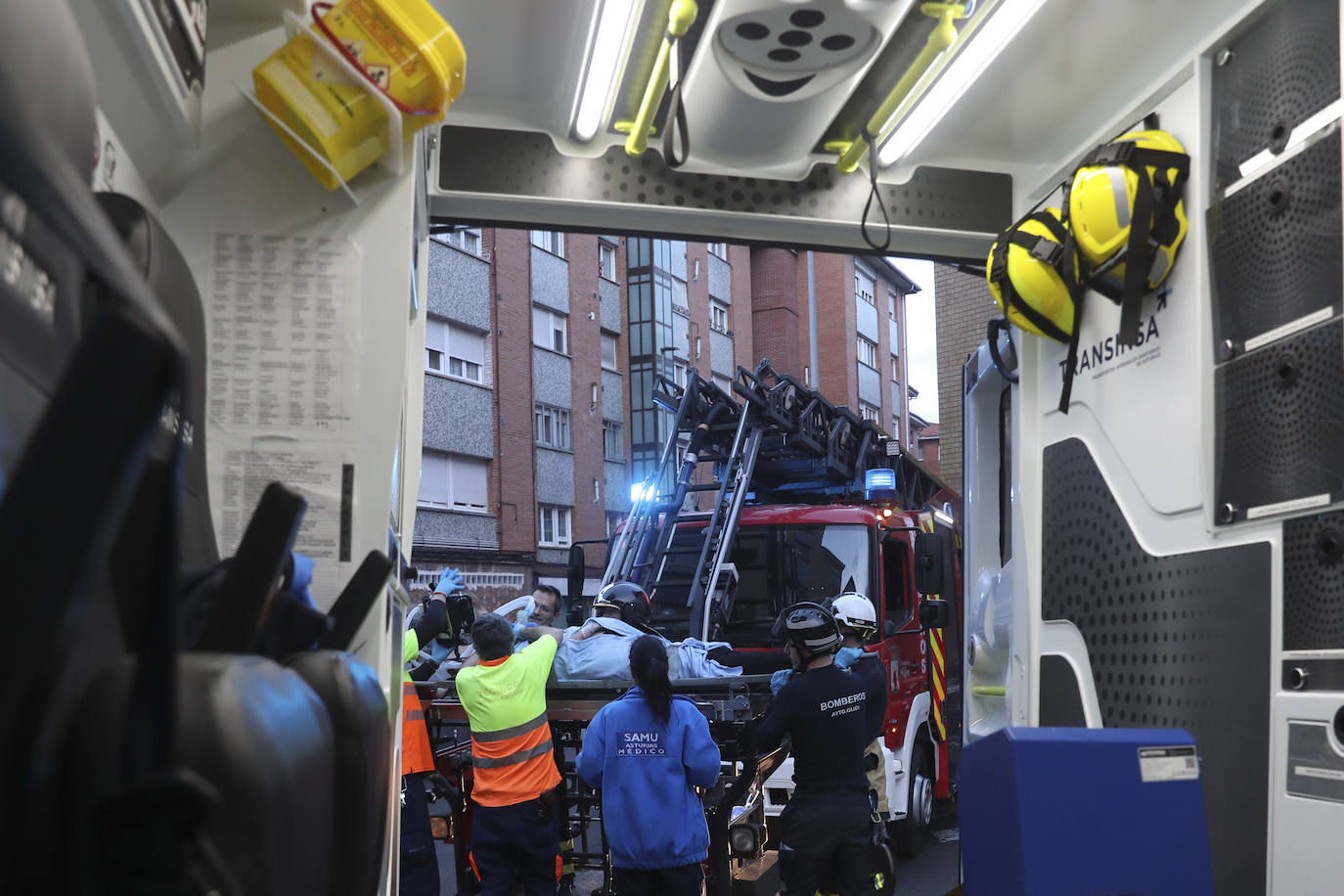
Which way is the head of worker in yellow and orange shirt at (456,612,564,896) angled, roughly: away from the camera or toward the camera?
away from the camera

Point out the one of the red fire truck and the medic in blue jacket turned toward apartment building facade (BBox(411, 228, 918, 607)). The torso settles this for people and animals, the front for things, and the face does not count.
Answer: the medic in blue jacket

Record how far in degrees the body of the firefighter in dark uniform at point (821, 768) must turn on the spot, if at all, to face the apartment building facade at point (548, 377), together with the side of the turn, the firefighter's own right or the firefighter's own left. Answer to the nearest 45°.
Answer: approximately 45° to the firefighter's own right

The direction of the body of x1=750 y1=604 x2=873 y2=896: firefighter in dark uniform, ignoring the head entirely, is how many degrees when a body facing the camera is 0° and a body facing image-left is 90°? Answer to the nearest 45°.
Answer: approximately 135°

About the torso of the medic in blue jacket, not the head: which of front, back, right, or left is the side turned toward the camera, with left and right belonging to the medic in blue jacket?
back

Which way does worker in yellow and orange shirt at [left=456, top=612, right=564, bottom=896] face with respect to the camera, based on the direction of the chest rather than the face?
away from the camera

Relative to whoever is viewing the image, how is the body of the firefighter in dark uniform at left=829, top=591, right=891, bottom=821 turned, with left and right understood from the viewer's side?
facing to the left of the viewer

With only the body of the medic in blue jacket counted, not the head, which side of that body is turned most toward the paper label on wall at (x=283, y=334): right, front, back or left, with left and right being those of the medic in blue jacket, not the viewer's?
back

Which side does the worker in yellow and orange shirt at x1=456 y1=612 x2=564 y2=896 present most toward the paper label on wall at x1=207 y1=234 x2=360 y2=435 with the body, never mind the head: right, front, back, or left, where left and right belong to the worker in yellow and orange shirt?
back

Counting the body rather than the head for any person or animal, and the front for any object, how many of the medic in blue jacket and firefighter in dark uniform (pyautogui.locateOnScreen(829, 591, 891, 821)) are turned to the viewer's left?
1

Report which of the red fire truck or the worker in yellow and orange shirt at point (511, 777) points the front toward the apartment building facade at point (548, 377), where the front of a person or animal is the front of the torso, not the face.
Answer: the worker in yellow and orange shirt
